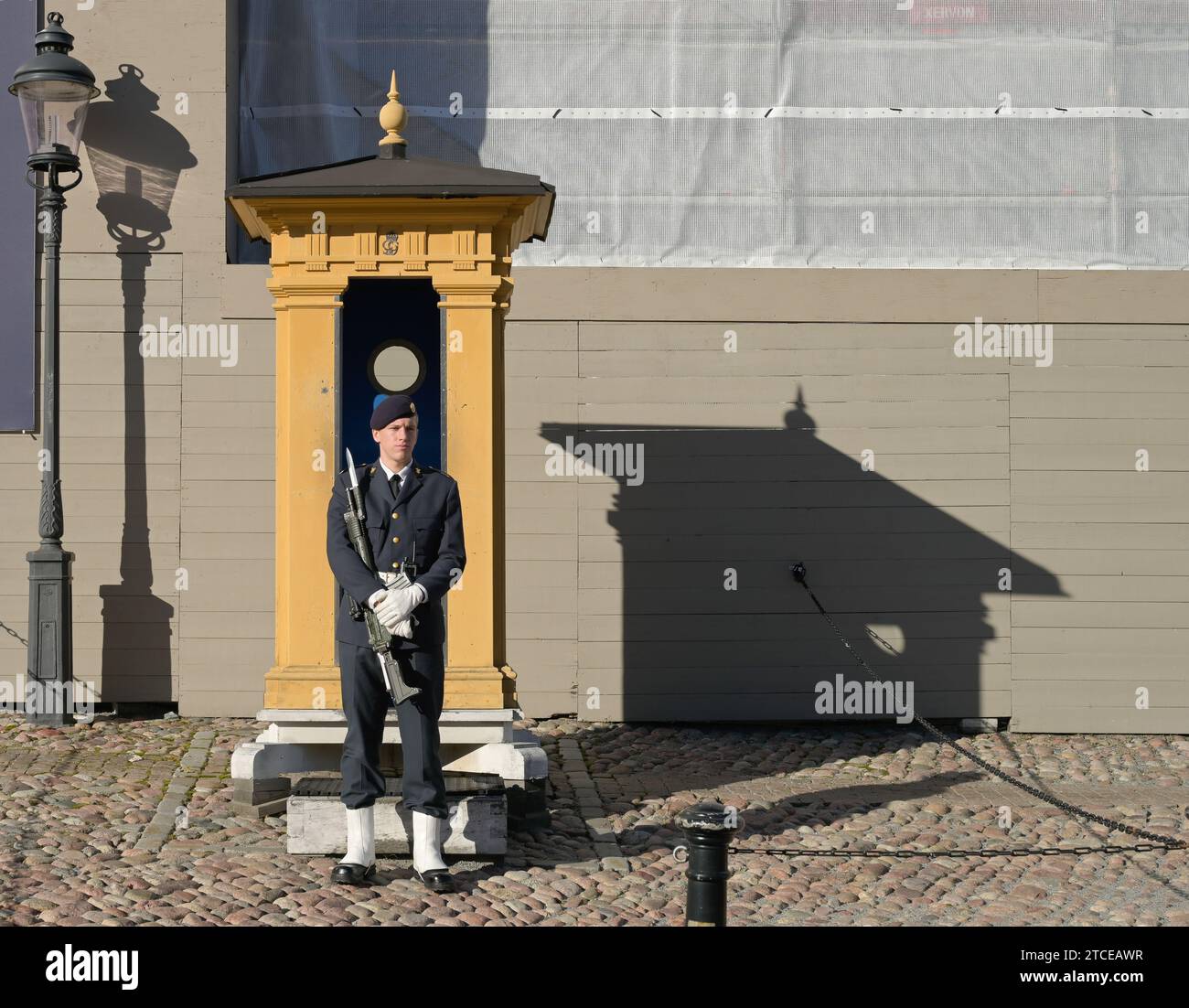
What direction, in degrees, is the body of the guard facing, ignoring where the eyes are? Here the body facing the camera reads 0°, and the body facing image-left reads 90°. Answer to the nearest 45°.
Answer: approximately 0°

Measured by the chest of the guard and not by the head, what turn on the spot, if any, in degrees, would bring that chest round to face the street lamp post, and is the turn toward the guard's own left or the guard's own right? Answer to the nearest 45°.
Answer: approximately 135° to the guard's own right

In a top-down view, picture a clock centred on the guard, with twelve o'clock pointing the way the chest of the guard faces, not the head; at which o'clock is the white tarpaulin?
The white tarpaulin is roughly at 7 o'clock from the guard.

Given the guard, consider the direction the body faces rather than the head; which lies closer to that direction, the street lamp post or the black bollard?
the black bollard

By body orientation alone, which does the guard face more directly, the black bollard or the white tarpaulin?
the black bollard

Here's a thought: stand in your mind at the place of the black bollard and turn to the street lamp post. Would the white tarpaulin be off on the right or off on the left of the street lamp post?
right
